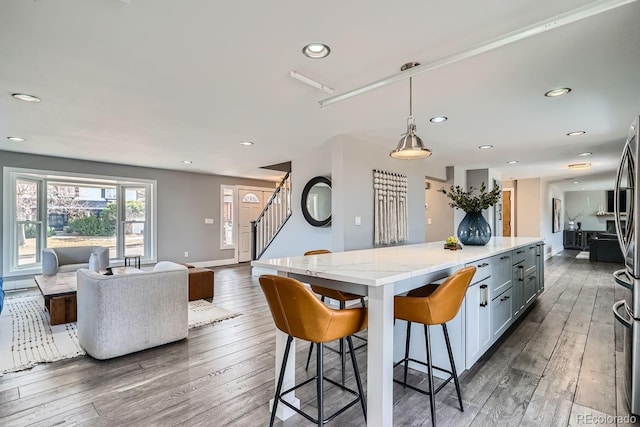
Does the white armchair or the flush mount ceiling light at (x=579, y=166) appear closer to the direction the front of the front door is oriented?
the white armchair

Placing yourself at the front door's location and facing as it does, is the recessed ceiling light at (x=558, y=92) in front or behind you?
in front

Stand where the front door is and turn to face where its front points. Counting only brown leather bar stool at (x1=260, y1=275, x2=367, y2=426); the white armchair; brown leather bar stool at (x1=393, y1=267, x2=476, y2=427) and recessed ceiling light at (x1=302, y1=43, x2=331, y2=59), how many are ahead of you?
4

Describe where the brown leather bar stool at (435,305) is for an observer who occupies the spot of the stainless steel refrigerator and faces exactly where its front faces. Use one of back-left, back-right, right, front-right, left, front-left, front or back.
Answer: front-left

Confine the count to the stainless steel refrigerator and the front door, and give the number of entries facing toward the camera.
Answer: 1

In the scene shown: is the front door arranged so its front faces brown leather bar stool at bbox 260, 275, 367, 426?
yes

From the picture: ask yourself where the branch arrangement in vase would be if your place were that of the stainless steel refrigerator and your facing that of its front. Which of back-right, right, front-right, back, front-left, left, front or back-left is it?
front-right

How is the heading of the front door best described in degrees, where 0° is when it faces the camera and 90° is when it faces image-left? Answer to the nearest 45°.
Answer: approximately 0°

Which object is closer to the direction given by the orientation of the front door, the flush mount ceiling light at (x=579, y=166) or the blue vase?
the blue vase

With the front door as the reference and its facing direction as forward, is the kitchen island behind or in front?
in front

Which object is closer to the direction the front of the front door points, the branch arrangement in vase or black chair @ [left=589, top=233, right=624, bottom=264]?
the branch arrangement in vase

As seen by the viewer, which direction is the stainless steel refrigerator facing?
to the viewer's left
